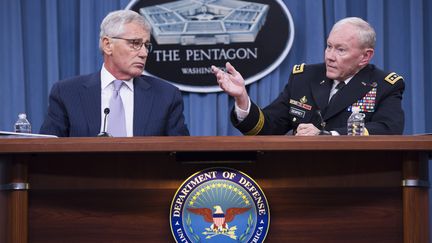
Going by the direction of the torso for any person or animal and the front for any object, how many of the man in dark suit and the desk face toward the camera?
2

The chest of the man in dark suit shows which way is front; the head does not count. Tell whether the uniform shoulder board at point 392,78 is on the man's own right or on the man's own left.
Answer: on the man's own left

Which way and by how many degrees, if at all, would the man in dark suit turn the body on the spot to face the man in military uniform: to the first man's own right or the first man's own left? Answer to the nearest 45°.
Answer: approximately 90° to the first man's own left

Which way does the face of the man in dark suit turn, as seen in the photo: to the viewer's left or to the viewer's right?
to the viewer's right

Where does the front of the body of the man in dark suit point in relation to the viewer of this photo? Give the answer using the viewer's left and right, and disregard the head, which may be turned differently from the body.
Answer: facing the viewer

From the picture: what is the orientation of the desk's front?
toward the camera

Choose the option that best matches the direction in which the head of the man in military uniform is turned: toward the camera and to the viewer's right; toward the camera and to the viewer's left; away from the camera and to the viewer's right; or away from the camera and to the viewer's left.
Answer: toward the camera and to the viewer's left

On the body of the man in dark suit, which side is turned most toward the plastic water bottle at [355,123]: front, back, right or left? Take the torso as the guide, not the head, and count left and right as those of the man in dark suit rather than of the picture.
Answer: left

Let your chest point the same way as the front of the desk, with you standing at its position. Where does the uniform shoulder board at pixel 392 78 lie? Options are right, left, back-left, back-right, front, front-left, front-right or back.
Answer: back-left
